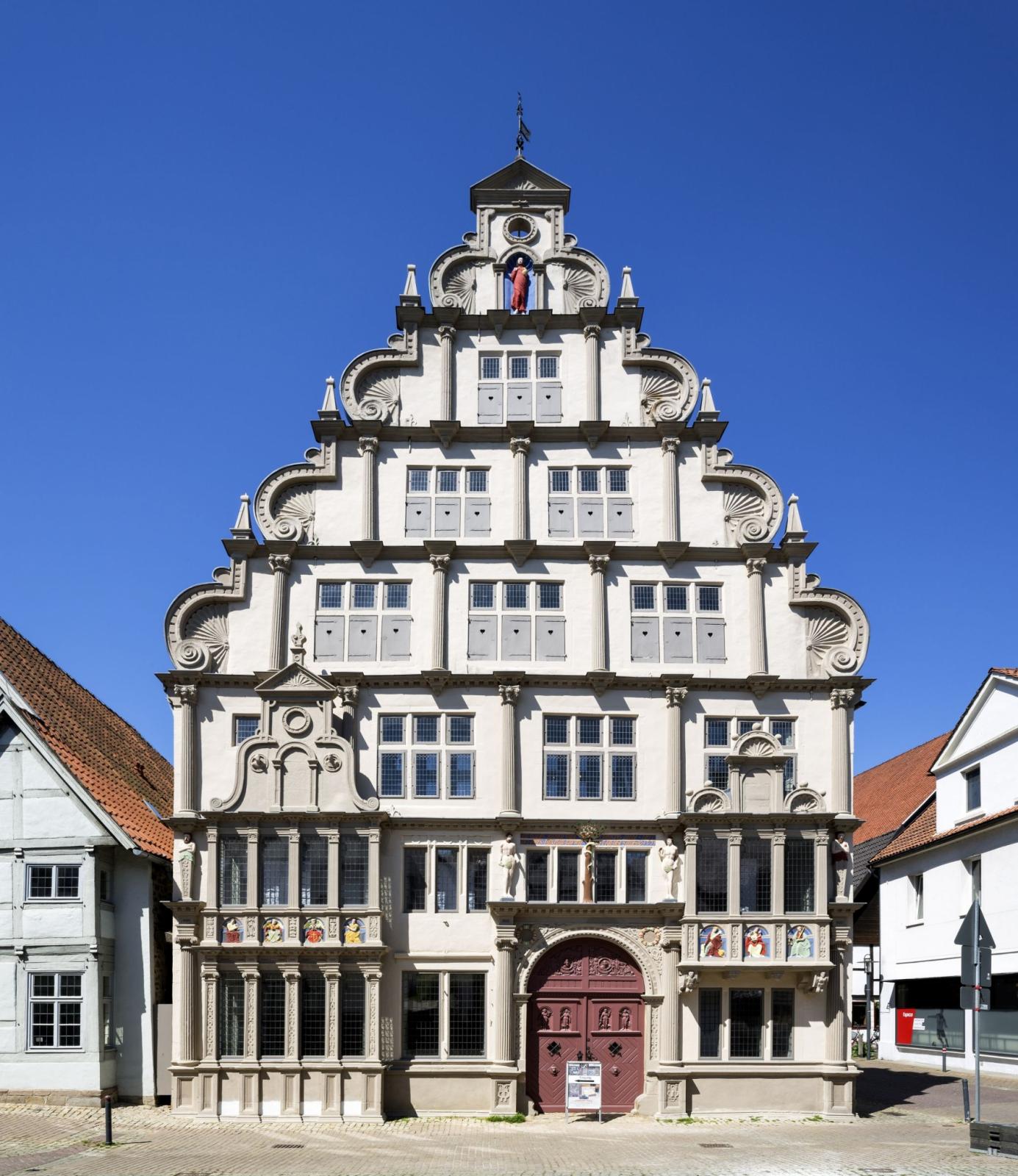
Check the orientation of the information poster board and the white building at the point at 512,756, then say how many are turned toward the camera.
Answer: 2

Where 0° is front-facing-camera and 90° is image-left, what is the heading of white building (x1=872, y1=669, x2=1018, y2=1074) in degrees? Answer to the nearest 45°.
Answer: approximately 45°

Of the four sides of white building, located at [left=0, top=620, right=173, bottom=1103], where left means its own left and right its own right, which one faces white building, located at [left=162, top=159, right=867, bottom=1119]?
left

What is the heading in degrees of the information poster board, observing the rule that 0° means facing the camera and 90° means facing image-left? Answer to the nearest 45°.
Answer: approximately 0°

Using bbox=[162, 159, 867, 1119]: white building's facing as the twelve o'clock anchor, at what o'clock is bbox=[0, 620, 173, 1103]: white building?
bbox=[0, 620, 173, 1103]: white building is roughly at 3 o'clock from bbox=[162, 159, 867, 1119]: white building.

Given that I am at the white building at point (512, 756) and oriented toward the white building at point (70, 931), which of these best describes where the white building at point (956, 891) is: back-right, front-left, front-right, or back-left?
back-right

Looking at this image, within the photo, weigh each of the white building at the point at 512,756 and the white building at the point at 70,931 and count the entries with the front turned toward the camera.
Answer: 2

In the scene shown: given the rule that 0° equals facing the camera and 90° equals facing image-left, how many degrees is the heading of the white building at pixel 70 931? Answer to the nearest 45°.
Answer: approximately 0°
